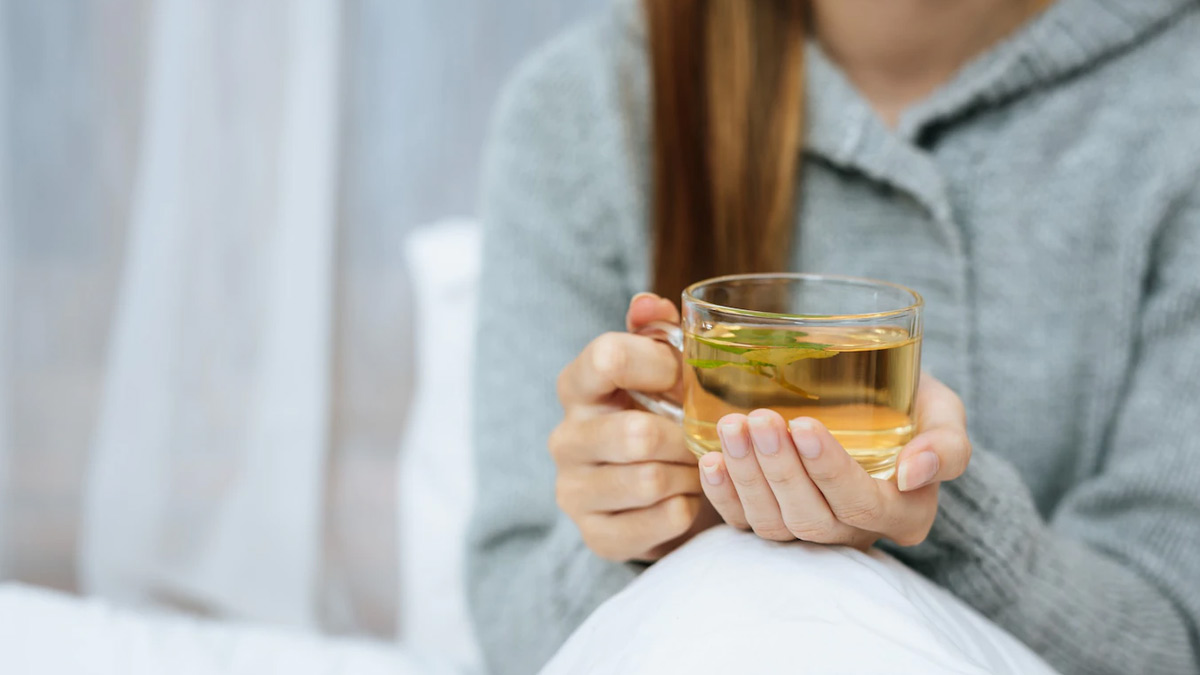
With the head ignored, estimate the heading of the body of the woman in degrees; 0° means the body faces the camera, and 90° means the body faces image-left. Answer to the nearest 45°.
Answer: approximately 0°

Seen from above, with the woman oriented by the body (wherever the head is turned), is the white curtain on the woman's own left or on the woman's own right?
on the woman's own right

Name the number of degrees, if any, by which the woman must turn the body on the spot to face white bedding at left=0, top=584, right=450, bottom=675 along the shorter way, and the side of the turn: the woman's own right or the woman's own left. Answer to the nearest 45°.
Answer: approximately 45° to the woman's own right

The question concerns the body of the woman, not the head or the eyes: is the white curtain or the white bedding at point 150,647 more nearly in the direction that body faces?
the white bedding
